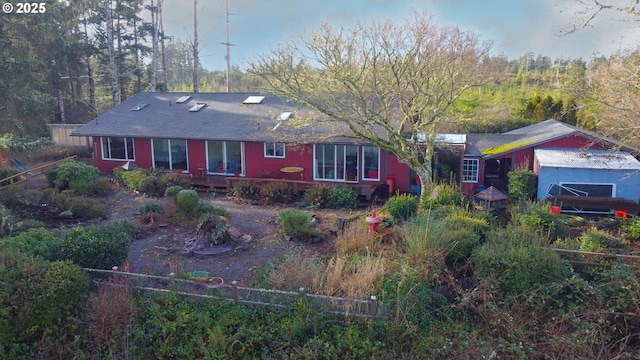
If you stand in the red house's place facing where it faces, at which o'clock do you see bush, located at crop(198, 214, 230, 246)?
The bush is roughly at 12 o'clock from the red house.

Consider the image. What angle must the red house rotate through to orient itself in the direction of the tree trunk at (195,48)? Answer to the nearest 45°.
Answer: approximately 135° to its right

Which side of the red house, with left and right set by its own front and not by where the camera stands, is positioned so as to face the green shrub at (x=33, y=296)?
front

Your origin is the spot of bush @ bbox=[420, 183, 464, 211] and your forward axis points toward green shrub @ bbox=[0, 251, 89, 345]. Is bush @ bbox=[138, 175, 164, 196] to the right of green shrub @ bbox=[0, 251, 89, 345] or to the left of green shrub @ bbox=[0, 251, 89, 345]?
right

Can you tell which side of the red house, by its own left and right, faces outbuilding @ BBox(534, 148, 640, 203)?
left

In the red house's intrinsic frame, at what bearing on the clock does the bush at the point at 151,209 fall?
The bush is roughly at 1 o'clock from the red house.

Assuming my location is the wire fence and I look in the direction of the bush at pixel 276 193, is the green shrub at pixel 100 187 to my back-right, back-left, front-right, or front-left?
front-left

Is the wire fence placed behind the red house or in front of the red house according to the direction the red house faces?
in front

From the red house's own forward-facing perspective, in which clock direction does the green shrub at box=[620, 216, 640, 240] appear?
The green shrub is roughly at 10 o'clock from the red house.

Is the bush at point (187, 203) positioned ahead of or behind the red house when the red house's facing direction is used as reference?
ahead

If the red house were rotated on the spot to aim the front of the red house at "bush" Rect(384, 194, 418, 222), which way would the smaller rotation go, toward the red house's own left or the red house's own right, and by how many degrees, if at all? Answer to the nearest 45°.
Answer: approximately 45° to the red house's own left

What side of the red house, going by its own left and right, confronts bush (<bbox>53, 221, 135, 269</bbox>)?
front

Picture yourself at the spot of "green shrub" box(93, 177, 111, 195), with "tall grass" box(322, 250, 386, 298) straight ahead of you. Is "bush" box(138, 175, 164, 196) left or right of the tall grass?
left

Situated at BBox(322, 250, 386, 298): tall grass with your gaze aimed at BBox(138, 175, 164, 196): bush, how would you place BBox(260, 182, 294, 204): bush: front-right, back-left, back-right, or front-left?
front-right

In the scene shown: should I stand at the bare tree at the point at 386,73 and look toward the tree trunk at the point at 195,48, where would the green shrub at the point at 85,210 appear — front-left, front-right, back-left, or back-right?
front-left

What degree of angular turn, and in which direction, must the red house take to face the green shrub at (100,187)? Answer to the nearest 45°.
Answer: approximately 90° to its right

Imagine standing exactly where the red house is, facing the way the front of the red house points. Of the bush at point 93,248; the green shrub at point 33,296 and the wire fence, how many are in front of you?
3

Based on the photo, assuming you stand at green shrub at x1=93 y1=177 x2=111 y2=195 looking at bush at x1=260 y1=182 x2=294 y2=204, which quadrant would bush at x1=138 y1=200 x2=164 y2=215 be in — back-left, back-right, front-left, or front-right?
front-right

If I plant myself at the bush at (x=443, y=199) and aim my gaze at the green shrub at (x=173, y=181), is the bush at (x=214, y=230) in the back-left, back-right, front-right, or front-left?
front-left

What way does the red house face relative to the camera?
toward the camera
